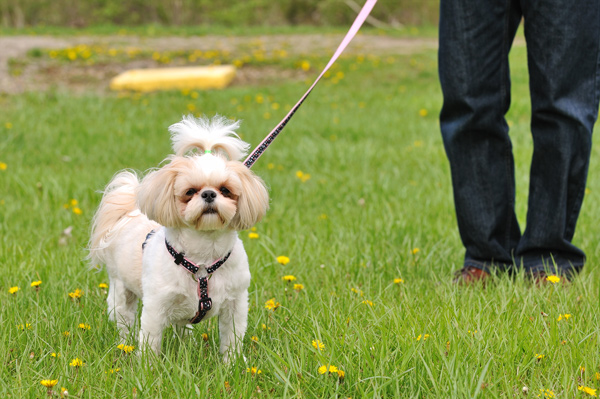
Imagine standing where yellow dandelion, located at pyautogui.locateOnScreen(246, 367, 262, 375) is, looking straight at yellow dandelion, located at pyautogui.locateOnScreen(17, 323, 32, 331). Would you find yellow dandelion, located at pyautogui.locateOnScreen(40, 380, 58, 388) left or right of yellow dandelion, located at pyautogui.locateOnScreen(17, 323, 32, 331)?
left

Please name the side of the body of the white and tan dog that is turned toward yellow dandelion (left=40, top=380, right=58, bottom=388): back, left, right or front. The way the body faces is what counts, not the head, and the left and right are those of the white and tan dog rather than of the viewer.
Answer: right

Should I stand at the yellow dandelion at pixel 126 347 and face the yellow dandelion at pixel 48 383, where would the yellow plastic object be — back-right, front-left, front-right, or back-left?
back-right

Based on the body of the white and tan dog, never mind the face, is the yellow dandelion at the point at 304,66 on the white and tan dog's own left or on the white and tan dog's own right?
on the white and tan dog's own left

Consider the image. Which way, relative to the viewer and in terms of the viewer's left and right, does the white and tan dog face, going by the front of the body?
facing the viewer and to the right of the viewer

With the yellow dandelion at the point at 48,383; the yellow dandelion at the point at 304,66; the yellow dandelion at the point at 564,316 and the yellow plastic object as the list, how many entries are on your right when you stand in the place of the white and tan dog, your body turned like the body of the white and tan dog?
1

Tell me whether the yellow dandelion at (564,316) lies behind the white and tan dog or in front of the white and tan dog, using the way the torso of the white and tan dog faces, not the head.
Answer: in front

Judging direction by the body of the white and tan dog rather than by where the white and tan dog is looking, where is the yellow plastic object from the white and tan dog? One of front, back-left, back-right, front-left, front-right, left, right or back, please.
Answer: back-left

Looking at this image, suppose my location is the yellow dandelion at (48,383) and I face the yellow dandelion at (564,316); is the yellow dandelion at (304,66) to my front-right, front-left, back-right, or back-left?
front-left

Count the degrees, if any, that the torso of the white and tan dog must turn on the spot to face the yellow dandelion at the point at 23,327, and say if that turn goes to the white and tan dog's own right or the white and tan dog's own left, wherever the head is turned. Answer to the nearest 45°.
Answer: approximately 135° to the white and tan dog's own right
